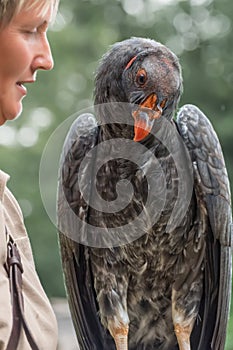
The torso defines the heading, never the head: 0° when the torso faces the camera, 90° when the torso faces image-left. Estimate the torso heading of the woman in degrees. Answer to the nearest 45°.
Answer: approximately 270°

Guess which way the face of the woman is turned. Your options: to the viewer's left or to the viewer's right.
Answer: to the viewer's right
